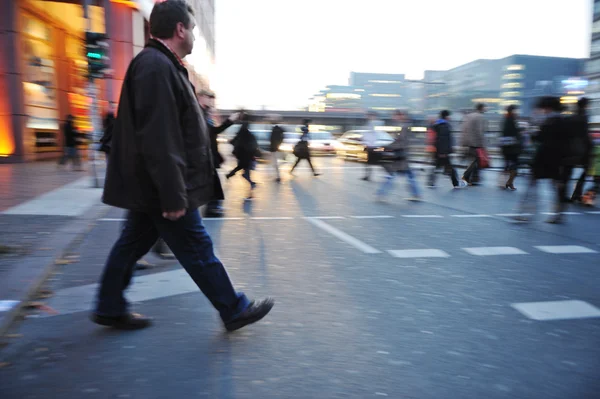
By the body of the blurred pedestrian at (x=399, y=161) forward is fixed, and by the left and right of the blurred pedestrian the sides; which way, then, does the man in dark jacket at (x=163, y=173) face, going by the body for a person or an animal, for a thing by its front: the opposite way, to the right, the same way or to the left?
the opposite way

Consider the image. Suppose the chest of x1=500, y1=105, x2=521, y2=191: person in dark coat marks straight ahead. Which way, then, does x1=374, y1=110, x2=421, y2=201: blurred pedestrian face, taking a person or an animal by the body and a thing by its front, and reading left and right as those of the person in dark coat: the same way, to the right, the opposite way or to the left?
the opposite way

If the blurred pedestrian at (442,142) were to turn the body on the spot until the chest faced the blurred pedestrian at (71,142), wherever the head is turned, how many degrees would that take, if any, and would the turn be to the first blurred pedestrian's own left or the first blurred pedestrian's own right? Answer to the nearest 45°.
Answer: approximately 180°

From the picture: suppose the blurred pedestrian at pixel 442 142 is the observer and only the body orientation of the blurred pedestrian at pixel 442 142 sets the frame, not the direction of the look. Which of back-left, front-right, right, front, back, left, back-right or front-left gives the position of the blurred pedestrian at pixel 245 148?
back-right

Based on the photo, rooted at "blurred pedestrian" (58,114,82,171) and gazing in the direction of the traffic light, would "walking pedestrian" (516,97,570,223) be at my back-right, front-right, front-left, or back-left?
front-left

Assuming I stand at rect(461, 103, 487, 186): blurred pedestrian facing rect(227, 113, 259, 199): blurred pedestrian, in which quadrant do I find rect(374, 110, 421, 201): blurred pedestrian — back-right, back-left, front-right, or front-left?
front-left

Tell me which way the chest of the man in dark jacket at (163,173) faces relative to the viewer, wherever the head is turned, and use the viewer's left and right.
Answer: facing to the right of the viewer

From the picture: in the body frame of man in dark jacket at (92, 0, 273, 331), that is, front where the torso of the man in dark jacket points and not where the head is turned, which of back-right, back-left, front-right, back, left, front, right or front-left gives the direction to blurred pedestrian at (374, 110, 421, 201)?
front-left

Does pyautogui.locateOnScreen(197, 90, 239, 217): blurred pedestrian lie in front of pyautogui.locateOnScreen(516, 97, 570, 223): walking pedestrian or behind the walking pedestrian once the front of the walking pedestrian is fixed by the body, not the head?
in front
